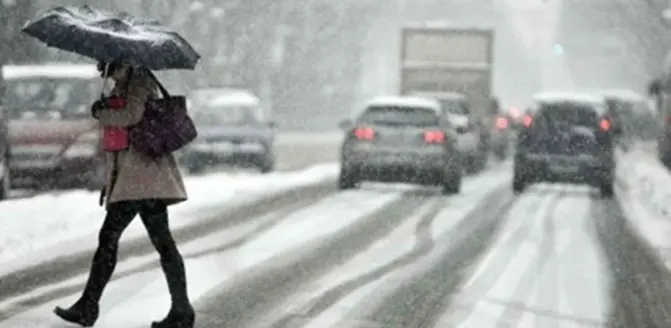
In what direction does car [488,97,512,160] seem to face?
away from the camera

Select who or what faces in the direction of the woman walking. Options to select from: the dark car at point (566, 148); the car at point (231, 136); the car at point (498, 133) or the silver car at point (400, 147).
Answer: the car at point (231, 136)

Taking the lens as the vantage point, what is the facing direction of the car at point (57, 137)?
facing the viewer

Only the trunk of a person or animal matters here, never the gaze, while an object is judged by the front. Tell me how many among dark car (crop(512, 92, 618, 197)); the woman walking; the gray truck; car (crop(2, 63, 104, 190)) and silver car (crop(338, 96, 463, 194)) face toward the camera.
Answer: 1

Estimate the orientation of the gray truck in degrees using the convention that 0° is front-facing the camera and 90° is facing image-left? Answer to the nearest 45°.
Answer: approximately 180°

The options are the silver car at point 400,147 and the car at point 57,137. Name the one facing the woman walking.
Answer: the car

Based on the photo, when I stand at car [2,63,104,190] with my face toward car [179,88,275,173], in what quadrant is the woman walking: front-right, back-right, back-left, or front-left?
back-right

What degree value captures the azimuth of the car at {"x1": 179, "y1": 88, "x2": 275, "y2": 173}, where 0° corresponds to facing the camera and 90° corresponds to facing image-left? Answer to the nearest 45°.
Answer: approximately 0°

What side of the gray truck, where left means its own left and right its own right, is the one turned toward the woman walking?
back

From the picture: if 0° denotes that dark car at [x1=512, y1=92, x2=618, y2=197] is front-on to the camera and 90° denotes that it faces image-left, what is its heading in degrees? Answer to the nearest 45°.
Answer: approximately 180°

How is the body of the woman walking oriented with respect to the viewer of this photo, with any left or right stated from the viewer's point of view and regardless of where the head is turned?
facing to the left of the viewer

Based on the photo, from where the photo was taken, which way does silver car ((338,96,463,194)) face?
away from the camera

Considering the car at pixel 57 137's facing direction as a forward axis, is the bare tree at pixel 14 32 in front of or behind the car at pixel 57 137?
behind

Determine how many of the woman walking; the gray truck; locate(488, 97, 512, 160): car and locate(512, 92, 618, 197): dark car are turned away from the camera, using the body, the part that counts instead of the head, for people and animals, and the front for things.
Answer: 3

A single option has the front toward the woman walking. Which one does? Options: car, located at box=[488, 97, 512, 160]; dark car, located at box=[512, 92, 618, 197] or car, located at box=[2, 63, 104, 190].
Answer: car, located at box=[2, 63, 104, 190]
